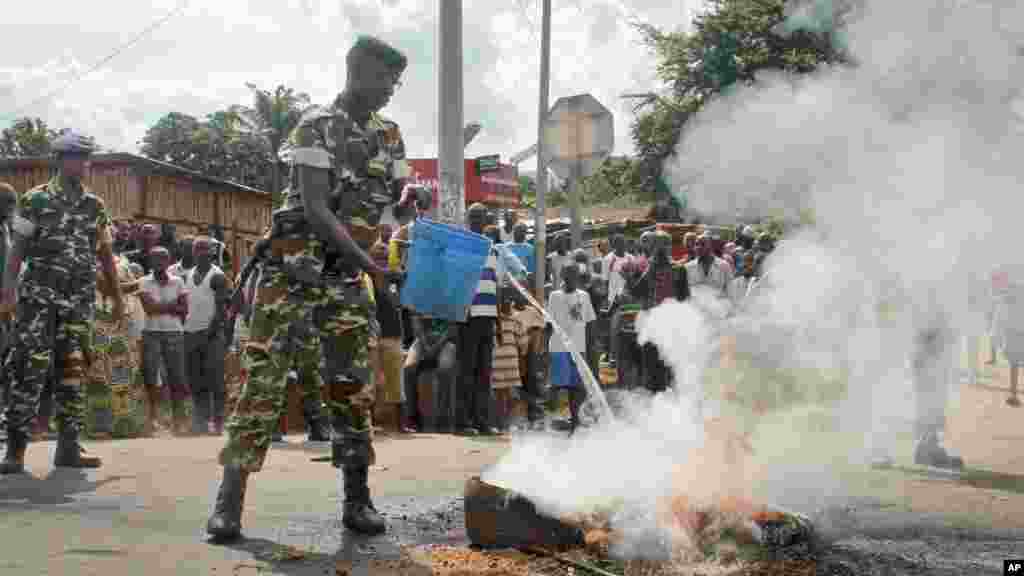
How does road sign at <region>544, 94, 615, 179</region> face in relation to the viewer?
away from the camera

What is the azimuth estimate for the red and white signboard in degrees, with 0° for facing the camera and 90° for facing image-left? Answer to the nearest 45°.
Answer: approximately 0°

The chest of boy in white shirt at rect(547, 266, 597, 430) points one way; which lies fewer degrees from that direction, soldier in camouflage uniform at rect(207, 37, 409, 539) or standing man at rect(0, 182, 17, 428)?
the soldier in camouflage uniform

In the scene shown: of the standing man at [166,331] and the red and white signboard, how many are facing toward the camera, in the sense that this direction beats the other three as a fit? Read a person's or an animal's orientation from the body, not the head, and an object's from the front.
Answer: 2

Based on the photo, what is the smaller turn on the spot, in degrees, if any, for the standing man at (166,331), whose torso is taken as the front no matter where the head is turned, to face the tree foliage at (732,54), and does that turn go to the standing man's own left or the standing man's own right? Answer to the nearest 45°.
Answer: approximately 90° to the standing man's own left

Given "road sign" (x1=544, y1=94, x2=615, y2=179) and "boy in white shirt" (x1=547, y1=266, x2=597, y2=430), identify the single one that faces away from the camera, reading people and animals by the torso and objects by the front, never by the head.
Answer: the road sign

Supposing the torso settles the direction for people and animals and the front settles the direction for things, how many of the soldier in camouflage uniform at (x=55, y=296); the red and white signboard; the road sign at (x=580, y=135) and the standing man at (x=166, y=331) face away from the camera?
1

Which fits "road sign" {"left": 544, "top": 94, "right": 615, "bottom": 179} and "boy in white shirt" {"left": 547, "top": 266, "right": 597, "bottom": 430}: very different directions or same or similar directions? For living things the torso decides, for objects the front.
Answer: very different directions

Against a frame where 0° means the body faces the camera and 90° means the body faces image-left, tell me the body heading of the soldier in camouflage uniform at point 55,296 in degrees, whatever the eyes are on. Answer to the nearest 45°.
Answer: approximately 315°

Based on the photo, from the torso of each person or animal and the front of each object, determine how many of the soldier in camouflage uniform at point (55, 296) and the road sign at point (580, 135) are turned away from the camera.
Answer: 1

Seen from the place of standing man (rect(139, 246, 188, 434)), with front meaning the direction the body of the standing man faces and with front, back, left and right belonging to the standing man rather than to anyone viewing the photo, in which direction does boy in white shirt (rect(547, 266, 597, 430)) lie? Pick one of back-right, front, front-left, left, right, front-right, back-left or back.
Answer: left

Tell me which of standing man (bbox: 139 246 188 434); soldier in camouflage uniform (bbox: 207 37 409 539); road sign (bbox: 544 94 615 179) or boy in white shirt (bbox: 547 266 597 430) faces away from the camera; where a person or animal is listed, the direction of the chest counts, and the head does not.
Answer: the road sign

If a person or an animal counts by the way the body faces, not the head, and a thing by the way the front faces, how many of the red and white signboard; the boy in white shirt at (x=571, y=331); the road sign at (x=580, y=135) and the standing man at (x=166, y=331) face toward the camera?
3

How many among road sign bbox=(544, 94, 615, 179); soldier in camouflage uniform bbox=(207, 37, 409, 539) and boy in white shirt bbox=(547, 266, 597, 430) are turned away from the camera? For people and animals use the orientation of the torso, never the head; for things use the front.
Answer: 1

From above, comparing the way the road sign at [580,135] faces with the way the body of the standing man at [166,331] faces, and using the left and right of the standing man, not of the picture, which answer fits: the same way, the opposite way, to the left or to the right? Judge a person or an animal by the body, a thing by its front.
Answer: the opposite way

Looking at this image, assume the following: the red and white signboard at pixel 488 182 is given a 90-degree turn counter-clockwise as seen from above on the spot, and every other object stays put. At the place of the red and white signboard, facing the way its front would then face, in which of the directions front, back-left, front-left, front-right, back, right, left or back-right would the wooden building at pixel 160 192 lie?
back-right

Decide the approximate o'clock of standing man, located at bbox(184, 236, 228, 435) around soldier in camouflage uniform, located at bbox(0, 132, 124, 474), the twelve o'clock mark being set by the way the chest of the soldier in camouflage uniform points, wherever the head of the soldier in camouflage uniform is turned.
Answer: The standing man is roughly at 8 o'clock from the soldier in camouflage uniform.

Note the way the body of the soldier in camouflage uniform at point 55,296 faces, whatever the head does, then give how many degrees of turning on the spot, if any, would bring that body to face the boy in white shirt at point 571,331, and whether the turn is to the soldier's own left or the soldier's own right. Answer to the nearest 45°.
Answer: approximately 90° to the soldier's own left
